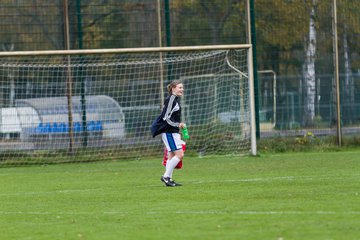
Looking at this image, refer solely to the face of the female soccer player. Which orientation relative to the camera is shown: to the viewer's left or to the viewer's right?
to the viewer's right

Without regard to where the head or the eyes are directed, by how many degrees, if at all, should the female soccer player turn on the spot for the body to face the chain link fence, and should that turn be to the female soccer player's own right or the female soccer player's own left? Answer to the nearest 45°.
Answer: approximately 90° to the female soccer player's own left

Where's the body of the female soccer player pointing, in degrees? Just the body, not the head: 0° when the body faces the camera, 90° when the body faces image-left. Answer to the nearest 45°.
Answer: approximately 270°
